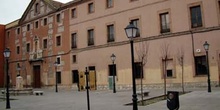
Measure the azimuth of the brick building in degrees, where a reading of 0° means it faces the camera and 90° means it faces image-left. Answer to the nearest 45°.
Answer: approximately 45°
